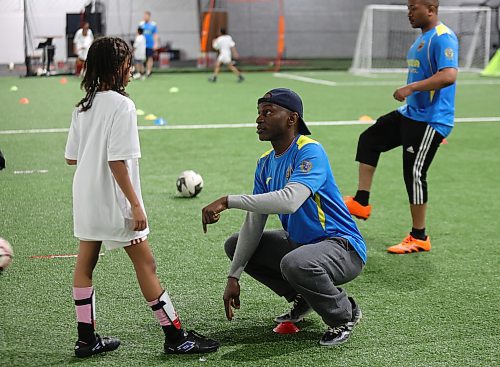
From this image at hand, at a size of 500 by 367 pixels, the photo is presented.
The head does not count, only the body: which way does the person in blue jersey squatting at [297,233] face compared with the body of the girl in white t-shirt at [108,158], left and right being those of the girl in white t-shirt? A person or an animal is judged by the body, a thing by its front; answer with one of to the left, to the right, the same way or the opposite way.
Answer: the opposite way

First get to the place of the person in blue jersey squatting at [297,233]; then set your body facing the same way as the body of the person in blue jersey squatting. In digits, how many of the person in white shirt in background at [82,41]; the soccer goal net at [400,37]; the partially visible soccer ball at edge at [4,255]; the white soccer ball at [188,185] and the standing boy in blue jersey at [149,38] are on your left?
0

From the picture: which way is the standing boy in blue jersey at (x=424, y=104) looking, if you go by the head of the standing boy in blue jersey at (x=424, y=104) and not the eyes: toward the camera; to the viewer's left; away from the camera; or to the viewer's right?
to the viewer's left

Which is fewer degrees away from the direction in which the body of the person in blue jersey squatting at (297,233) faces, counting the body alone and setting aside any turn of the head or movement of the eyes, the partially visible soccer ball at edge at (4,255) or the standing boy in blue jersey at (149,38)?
the partially visible soccer ball at edge

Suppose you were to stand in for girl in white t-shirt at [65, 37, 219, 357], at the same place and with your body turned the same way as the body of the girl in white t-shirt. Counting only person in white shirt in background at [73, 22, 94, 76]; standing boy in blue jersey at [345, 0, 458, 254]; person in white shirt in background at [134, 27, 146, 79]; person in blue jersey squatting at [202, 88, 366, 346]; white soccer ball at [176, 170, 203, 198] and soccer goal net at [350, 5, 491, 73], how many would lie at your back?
0

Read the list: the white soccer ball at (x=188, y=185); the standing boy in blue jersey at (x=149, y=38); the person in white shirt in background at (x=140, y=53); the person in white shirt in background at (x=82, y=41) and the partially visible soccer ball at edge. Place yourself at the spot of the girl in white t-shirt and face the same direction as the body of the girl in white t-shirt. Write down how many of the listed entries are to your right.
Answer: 0

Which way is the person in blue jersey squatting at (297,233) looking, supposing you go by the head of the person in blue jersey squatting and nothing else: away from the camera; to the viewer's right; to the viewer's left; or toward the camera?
to the viewer's left

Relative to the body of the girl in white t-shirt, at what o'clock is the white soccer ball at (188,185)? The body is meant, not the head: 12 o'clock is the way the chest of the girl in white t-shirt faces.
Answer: The white soccer ball is roughly at 11 o'clock from the girl in white t-shirt.

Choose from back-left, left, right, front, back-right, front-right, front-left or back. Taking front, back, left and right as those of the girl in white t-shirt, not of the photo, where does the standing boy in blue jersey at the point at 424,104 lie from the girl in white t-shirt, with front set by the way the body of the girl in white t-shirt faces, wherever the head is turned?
front

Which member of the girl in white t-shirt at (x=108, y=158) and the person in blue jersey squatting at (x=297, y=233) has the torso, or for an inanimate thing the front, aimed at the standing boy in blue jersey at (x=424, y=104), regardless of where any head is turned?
the girl in white t-shirt

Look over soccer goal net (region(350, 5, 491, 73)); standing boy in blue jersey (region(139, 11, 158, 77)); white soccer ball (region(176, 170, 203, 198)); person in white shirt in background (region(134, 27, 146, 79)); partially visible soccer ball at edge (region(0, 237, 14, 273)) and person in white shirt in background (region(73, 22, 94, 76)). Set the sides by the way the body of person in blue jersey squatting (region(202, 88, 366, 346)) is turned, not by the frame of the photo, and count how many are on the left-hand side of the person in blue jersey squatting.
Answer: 0

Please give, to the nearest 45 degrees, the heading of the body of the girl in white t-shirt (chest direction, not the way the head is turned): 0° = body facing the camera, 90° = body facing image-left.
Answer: approximately 225°

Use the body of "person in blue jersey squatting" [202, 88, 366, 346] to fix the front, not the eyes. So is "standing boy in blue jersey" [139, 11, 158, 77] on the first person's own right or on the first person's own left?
on the first person's own right

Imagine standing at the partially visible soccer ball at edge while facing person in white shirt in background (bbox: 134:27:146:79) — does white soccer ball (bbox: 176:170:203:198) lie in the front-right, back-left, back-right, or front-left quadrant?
front-right

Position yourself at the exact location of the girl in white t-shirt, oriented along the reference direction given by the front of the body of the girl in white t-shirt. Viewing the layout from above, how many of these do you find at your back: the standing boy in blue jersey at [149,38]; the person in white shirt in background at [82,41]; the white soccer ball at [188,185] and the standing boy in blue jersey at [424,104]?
0

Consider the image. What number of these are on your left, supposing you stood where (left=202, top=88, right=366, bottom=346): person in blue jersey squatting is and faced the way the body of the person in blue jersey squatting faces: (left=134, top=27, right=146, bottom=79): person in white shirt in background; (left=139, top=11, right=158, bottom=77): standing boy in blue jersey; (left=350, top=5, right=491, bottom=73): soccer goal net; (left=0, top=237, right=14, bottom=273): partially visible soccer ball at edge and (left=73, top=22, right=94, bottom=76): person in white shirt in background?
0

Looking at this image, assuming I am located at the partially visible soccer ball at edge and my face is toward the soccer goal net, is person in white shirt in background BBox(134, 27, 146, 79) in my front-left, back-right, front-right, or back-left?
front-left

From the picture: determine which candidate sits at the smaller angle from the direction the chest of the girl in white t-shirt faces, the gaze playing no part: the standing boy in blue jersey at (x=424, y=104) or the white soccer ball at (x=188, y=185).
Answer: the standing boy in blue jersey

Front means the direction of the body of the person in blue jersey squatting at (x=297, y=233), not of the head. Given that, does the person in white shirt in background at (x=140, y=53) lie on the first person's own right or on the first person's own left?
on the first person's own right

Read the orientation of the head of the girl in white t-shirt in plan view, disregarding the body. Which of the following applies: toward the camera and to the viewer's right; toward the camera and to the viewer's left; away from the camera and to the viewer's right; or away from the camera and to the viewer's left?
away from the camera and to the viewer's right

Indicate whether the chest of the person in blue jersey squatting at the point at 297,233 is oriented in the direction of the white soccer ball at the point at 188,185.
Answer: no

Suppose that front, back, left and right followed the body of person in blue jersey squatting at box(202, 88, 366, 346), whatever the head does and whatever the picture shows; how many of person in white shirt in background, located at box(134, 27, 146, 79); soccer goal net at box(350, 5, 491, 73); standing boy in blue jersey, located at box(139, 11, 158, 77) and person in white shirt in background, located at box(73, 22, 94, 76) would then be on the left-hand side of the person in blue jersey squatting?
0
